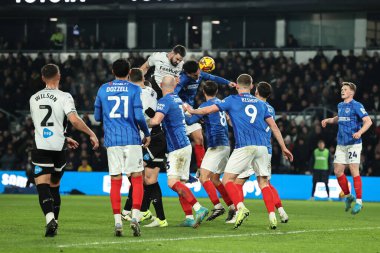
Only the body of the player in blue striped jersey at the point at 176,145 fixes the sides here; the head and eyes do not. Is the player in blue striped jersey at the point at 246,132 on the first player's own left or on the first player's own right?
on the first player's own right

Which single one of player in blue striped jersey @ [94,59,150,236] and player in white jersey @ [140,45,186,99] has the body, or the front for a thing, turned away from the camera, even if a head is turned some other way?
the player in blue striped jersey

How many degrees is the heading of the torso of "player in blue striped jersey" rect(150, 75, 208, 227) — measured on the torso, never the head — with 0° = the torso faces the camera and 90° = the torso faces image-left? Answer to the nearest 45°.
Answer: approximately 135°

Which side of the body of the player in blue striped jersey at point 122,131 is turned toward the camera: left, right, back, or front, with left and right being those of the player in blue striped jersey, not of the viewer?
back

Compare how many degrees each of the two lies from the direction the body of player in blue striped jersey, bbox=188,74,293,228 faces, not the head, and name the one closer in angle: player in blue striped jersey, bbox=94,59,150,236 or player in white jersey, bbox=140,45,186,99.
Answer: the player in white jersey

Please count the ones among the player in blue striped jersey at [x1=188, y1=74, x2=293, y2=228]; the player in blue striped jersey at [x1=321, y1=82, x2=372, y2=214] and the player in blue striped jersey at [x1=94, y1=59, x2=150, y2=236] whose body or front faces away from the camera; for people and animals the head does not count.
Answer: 2

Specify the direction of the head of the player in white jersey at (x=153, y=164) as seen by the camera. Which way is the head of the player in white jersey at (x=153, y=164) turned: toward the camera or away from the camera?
away from the camera

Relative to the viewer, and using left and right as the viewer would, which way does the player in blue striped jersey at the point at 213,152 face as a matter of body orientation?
facing away from the viewer and to the left of the viewer

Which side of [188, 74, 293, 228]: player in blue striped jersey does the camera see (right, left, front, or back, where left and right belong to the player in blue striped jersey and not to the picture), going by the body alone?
back
